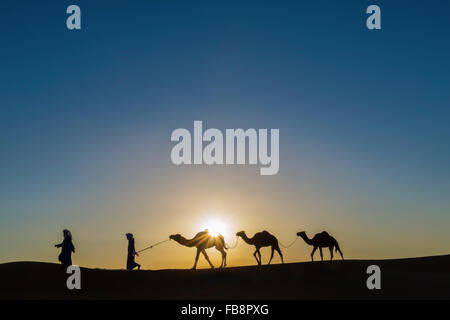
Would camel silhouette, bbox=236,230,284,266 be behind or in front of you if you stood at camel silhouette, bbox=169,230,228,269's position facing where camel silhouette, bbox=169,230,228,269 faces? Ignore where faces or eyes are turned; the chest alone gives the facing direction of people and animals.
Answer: behind

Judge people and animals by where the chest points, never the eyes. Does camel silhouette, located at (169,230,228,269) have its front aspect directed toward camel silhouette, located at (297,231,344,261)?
no

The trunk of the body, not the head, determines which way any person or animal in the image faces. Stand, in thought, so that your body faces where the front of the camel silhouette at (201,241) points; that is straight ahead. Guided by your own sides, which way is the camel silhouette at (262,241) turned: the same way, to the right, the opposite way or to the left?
the same way

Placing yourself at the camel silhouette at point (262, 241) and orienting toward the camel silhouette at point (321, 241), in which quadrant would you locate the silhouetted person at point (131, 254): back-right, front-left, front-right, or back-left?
back-right

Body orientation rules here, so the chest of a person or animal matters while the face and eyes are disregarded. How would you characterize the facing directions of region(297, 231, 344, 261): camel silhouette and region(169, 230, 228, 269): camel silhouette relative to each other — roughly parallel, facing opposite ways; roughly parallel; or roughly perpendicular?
roughly parallel

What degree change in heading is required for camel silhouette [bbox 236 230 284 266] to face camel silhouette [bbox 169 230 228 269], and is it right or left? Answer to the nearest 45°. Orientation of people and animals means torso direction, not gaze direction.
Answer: approximately 45° to its left

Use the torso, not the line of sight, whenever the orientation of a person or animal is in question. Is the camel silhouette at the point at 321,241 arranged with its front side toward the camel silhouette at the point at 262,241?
yes

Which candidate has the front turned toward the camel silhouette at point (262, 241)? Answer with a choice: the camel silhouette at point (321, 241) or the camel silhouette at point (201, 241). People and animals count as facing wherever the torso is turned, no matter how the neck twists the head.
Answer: the camel silhouette at point (321, 241)

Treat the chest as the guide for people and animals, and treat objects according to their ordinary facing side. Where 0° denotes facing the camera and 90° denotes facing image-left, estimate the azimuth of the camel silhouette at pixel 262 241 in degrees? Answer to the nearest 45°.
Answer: approximately 90°

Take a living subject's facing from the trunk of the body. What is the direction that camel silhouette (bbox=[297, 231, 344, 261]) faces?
to the viewer's left

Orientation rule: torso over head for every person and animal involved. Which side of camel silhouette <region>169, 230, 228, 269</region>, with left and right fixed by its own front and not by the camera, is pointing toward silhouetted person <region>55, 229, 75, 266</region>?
front

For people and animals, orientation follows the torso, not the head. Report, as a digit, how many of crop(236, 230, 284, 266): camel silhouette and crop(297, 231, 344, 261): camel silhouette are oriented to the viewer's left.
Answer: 2

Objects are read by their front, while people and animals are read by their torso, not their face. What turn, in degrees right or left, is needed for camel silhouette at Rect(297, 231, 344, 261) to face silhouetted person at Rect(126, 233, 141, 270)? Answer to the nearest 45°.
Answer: approximately 45° to its left

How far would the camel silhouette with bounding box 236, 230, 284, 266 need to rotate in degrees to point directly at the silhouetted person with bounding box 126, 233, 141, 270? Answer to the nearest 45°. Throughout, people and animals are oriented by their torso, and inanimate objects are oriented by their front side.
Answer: approximately 45° to its left

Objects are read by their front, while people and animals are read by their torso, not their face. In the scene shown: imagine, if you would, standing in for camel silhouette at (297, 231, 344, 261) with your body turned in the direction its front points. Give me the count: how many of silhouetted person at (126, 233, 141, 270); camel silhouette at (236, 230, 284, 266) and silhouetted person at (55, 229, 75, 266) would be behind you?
0

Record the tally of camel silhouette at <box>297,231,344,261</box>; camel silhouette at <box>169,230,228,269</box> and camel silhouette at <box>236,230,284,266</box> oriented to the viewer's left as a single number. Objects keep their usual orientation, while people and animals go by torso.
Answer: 3

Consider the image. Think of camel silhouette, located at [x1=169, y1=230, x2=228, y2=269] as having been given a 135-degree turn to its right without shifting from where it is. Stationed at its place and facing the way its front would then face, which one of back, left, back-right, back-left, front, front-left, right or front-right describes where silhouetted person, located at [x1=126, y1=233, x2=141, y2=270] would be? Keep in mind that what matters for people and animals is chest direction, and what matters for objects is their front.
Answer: back-left

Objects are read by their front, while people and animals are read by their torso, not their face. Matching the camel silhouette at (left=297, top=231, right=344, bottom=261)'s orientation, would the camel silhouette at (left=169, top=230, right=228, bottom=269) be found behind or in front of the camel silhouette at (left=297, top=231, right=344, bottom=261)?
in front

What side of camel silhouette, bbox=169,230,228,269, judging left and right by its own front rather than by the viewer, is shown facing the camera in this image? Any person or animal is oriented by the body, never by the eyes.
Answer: left
